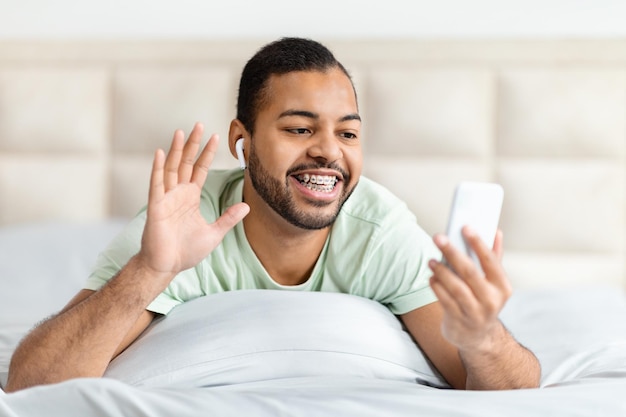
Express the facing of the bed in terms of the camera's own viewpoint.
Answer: facing the viewer
